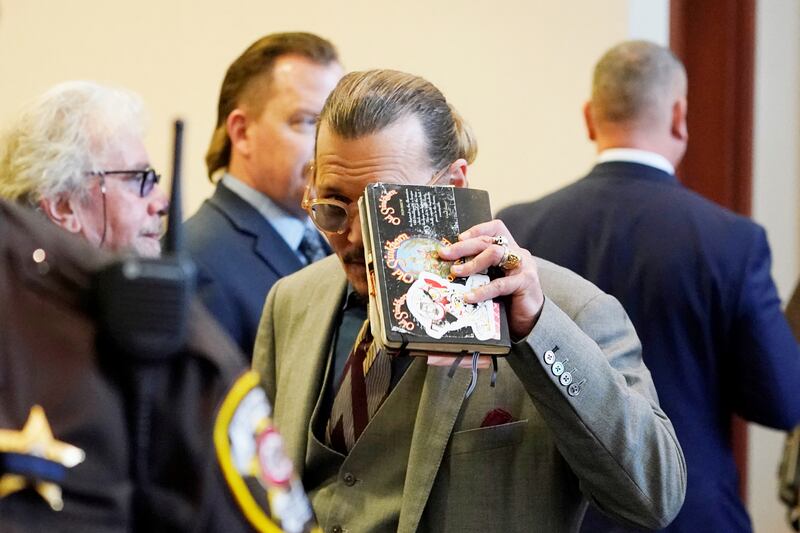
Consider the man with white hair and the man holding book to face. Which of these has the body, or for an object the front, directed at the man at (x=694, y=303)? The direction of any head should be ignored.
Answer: the man with white hair

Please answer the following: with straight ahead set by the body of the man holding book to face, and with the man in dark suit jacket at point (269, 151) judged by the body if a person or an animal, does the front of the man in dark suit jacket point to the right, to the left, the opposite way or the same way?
to the left

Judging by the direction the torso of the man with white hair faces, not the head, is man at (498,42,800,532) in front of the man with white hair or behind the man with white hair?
in front

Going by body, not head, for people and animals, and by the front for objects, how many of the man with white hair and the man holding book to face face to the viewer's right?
1

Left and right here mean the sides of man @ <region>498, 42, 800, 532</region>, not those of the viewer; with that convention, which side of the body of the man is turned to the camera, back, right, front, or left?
back

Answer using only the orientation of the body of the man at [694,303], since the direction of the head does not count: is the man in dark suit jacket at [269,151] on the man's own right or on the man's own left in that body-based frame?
on the man's own left

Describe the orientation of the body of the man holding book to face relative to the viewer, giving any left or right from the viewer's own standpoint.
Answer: facing the viewer and to the left of the viewer

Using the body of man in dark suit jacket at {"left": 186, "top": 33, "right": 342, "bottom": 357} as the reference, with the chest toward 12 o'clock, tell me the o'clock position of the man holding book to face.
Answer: The man holding book to face is roughly at 1 o'clock from the man in dark suit jacket.

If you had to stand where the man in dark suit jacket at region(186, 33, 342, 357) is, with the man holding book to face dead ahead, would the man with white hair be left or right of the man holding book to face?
right

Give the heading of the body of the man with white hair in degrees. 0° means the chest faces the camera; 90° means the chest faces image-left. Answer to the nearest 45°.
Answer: approximately 270°

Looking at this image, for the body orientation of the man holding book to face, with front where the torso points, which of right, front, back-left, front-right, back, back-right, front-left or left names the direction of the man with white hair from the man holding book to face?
right

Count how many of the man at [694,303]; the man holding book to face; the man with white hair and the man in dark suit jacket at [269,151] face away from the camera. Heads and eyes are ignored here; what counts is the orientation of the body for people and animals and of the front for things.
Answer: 1

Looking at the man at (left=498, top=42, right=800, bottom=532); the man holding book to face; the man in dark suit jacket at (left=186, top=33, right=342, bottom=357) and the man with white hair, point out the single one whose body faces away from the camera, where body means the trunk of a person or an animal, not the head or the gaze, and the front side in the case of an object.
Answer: the man

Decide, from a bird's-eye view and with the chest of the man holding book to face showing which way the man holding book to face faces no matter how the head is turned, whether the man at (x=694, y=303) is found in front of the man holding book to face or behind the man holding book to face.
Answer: behind

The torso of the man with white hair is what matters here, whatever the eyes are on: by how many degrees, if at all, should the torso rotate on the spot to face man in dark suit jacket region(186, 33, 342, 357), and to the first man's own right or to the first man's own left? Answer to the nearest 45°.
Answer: approximately 45° to the first man's own left

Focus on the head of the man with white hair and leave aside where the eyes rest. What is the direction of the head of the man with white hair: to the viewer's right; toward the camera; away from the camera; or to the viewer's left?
to the viewer's right
